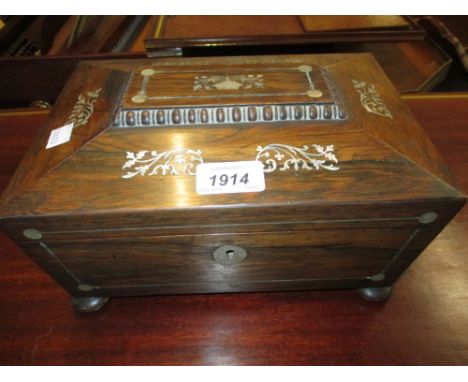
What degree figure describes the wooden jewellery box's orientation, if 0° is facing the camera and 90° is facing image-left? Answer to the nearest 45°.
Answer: approximately 0°
